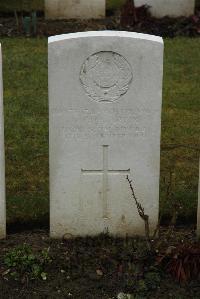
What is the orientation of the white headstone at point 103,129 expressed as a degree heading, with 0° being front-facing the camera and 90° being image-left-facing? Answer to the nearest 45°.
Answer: approximately 0°

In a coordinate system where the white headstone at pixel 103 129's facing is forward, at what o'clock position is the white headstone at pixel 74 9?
the white headstone at pixel 74 9 is roughly at 6 o'clock from the white headstone at pixel 103 129.

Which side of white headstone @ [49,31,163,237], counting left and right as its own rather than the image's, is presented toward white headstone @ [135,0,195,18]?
back
